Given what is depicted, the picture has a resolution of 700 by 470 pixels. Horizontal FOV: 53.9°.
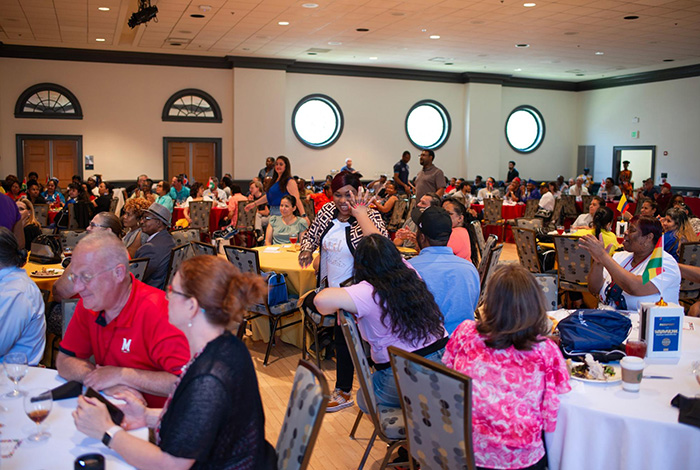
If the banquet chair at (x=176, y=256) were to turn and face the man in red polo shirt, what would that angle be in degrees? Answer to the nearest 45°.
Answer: approximately 135° to its left

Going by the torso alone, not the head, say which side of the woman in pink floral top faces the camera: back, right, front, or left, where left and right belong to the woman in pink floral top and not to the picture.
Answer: back

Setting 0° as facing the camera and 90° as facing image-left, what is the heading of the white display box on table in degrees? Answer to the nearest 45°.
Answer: approximately 0°

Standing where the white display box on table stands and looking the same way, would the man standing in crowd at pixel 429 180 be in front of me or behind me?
behind

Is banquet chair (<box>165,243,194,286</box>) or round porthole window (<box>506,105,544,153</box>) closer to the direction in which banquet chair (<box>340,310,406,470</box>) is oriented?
the round porthole window

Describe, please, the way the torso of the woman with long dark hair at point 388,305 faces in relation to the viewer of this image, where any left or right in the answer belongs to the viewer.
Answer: facing away from the viewer and to the left of the viewer

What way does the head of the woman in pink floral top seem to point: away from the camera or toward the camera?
away from the camera
